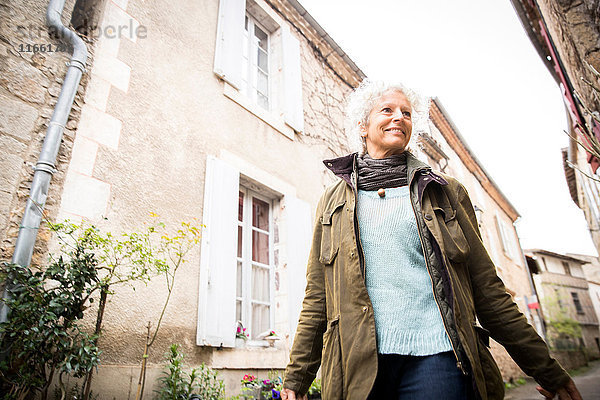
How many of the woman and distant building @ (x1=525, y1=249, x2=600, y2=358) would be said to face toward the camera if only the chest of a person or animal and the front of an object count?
2

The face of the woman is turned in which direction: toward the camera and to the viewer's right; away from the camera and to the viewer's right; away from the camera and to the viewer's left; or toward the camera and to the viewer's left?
toward the camera and to the viewer's right

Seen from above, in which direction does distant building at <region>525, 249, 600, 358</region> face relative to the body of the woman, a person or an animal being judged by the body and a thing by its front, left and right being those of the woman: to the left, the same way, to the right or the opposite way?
the same way

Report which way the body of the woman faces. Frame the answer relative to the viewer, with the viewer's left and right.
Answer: facing the viewer

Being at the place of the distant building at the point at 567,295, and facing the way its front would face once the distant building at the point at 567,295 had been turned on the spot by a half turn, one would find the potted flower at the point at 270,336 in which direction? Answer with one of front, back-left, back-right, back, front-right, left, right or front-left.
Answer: back

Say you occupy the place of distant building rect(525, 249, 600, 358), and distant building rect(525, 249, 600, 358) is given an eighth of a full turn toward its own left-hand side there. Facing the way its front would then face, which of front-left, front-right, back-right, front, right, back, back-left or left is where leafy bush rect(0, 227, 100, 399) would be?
front-right

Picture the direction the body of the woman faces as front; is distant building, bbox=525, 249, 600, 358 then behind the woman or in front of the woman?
behind

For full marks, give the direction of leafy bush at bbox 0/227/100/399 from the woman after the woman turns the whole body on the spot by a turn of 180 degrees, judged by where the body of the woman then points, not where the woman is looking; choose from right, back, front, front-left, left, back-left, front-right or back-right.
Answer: left

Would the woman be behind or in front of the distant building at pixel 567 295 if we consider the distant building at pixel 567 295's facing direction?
in front

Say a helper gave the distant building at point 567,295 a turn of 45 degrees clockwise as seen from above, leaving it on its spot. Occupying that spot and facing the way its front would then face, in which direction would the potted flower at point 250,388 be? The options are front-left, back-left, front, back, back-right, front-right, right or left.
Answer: front-left

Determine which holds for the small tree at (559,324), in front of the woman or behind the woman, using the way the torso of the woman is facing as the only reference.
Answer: behind

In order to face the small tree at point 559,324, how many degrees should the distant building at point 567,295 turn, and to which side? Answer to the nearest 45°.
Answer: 0° — it already faces it

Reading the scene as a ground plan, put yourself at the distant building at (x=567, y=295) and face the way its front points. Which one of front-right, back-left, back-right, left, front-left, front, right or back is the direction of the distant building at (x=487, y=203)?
front

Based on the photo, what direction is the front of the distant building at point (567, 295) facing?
toward the camera

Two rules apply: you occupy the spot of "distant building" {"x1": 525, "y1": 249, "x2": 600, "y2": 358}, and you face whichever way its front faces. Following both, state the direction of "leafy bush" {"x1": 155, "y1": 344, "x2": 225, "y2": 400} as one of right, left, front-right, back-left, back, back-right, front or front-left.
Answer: front

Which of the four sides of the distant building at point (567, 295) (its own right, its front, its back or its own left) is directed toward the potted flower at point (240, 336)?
front

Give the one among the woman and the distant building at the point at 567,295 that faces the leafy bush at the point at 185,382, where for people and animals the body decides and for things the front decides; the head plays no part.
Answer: the distant building
